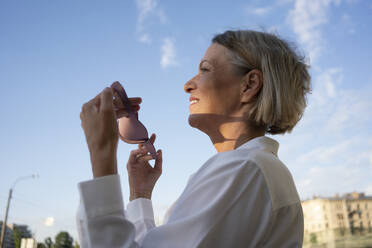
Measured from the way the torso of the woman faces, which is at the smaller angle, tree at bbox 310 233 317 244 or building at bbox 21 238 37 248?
the building

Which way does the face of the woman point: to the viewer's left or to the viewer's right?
to the viewer's left

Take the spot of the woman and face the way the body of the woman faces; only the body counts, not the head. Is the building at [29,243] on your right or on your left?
on your right

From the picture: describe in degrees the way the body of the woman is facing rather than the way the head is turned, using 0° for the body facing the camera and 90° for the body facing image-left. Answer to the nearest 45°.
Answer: approximately 90°

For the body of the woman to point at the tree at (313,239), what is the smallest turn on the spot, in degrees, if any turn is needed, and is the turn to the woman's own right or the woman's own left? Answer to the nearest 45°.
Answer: approximately 90° to the woman's own right
